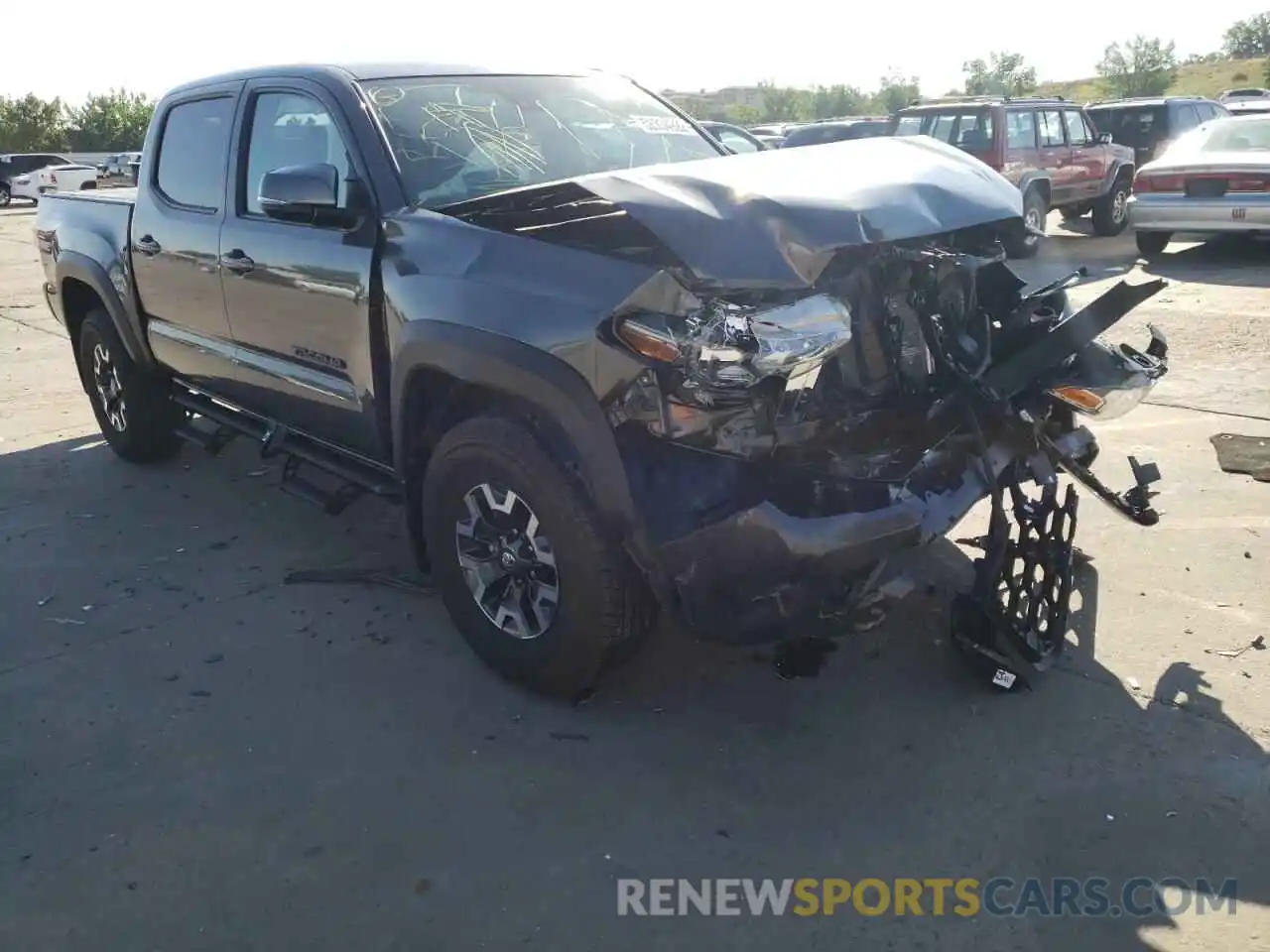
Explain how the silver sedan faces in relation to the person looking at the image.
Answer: facing away from the viewer and to the right of the viewer

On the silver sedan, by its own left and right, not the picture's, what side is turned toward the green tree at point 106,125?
left

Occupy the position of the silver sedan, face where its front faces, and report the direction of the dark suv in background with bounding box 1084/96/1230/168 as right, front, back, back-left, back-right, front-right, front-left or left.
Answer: front-left

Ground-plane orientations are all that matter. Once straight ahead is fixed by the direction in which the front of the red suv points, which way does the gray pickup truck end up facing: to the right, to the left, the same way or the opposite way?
to the right

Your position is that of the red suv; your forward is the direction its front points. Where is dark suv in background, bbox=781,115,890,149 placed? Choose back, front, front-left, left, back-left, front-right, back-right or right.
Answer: left

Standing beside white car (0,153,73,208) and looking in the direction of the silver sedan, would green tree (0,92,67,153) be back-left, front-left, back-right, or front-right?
back-left

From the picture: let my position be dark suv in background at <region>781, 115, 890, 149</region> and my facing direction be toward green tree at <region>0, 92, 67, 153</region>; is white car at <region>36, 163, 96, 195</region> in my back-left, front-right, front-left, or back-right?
front-left

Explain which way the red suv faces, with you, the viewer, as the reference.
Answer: facing away from the viewer and to the right of the viewer

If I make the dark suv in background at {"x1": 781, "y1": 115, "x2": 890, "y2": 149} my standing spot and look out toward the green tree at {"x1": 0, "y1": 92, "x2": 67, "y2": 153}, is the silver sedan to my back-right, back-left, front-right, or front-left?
back-left

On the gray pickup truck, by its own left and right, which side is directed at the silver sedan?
left

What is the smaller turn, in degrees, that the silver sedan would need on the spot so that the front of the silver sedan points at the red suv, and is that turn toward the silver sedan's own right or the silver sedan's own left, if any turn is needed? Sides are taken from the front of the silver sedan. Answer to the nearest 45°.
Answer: approximately 90° to the silver sedan's own left

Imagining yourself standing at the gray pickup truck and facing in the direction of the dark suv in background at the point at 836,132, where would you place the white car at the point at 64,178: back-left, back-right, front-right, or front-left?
front-left

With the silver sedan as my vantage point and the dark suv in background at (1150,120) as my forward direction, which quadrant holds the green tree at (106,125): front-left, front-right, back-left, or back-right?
front-left

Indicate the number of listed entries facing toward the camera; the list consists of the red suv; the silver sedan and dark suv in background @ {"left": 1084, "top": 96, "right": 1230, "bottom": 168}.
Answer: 0

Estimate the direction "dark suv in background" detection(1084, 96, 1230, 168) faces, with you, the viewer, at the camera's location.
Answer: facing away from the viewer and to the right of the viewer
